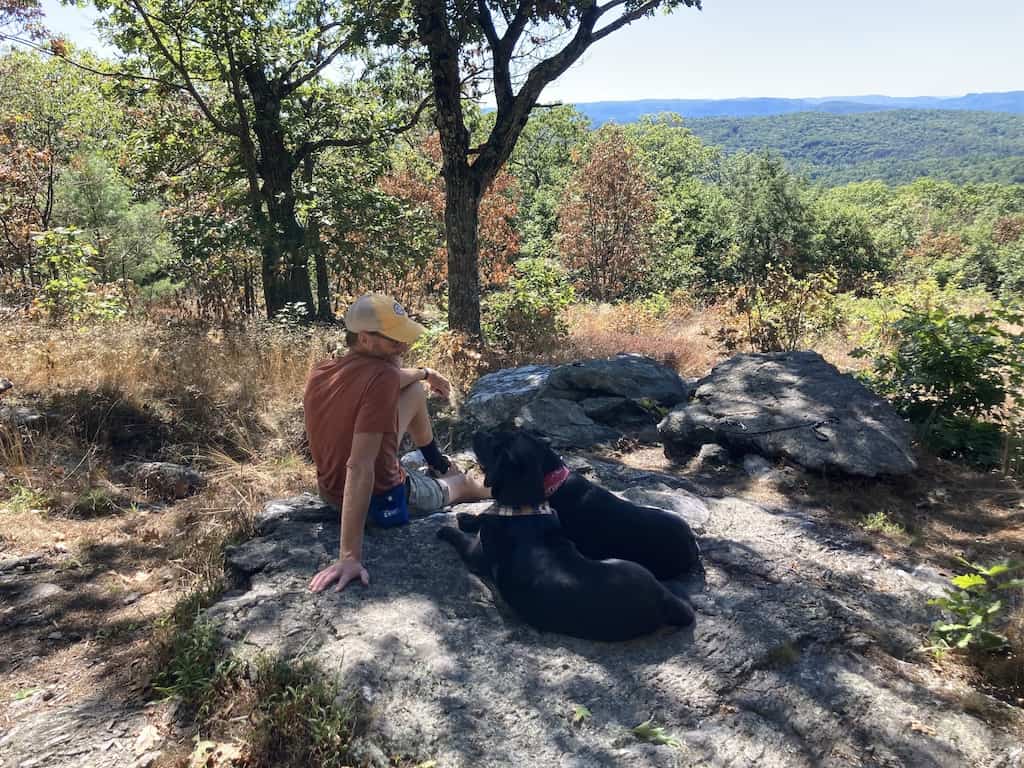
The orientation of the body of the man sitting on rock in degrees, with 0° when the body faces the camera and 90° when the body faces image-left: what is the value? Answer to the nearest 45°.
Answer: approximately 225°

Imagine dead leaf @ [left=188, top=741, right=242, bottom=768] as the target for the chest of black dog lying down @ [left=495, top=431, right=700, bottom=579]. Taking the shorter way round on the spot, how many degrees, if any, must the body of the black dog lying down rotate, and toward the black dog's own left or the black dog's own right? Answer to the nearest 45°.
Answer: approximately 90° to the black dog's own left

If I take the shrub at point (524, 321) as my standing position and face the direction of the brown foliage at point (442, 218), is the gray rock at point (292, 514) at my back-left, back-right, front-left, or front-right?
back-left

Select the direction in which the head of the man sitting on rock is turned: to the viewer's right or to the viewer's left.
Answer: to the viewer's right

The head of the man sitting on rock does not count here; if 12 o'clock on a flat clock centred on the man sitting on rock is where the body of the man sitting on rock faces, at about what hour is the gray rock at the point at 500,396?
The gray rock is roughly at 11 o'clock from the man sitting on rock.

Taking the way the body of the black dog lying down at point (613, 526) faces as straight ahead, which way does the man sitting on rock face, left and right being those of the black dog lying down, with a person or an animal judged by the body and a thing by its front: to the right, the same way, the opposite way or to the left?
to the right

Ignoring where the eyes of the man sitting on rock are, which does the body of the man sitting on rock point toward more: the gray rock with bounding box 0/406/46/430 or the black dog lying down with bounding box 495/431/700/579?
the black dog lying down

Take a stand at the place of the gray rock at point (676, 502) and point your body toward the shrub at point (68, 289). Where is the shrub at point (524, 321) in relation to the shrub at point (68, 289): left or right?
right

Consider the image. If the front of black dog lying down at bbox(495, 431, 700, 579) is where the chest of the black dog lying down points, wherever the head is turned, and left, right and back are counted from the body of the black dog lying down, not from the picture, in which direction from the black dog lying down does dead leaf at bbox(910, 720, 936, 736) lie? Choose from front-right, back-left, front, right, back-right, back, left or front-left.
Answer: back

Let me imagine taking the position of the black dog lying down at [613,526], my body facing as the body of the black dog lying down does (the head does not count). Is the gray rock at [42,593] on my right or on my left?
on my left

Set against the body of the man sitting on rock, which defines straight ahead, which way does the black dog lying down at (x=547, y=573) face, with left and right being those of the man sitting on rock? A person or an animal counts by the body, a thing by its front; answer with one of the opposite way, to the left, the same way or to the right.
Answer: to the left

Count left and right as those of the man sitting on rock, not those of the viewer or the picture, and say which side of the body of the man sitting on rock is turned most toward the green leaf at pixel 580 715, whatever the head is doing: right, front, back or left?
right

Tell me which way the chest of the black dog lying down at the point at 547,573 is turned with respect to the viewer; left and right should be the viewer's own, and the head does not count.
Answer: facing away from the viewer and to the left of the viewer

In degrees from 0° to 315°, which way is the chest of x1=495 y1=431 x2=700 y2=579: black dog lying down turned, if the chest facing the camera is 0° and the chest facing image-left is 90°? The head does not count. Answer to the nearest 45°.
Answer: approximately 135°

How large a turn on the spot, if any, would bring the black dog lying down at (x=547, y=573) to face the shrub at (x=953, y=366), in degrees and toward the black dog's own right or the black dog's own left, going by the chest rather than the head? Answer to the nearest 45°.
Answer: approximately 90° to the black dog's own right

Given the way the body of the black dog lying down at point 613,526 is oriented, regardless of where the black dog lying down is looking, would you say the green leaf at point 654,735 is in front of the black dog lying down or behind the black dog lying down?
behind
